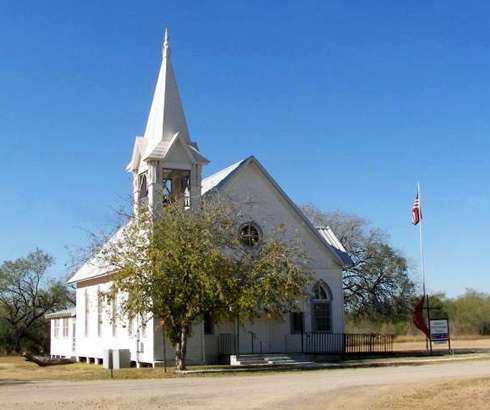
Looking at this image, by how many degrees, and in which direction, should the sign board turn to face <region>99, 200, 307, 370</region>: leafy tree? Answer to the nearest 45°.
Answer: approximately 45° to its right

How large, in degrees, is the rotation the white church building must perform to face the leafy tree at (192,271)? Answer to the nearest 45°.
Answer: approximately 45° to its right

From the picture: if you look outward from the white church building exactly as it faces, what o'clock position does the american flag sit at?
The american flag is roughly at 10 o'clock from the white church building.

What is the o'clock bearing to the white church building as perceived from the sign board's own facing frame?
The white church building is roughly at 2 o'clock from the sign board.

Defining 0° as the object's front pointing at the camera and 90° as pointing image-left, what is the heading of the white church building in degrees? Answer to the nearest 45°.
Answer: approximately 315°

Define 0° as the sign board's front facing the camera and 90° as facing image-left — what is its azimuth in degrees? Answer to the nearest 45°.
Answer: approximately 0°
